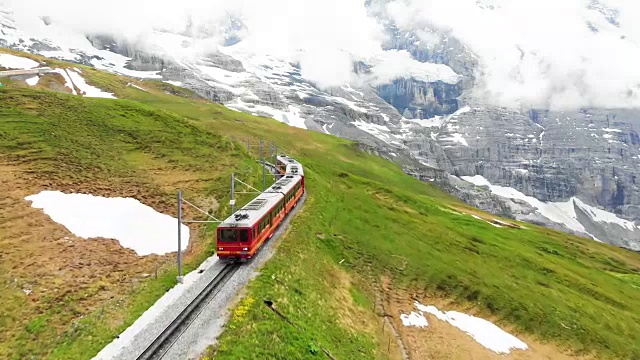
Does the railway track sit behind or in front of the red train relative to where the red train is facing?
in front

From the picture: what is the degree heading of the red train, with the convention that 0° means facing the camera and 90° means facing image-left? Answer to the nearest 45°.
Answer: approximately 45°
